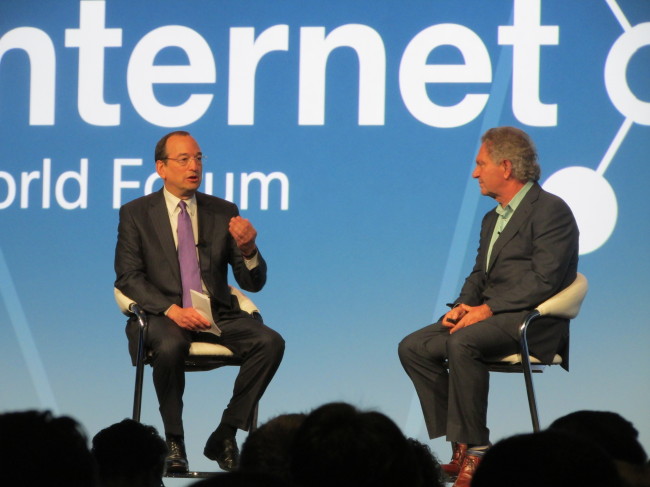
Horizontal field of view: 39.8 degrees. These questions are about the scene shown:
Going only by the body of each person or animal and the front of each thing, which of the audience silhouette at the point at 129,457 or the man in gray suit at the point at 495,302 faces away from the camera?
the audience silhouette

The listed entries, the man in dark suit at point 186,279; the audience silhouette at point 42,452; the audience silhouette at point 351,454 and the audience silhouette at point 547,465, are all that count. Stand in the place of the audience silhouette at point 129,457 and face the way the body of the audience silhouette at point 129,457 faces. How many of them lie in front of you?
1

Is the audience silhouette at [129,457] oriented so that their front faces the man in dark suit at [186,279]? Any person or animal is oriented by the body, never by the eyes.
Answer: yes

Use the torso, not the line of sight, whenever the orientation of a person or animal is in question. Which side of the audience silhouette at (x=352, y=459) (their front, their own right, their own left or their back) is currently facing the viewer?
back

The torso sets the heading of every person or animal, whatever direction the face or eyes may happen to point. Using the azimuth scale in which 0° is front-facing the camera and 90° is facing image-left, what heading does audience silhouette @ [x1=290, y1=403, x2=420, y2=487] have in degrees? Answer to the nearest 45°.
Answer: approximately 180°

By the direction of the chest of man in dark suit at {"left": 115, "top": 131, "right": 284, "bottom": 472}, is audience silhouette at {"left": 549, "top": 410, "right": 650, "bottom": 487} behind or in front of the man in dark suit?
in front

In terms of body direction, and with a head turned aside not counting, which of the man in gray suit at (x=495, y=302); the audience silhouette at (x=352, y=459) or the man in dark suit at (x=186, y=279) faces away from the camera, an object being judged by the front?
the audience silhouette

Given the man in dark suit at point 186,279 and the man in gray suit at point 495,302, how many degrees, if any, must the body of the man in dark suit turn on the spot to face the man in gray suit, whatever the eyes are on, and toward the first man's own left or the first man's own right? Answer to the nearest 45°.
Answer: approximately 45° to the first man's own left

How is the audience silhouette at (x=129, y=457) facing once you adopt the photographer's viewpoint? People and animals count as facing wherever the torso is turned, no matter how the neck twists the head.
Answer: facing away from the viewer

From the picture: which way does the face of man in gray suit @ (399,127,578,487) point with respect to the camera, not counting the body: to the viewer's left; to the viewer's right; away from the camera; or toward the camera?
to the viewer's left

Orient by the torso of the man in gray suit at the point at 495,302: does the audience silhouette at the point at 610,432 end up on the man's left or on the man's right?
on the man's left

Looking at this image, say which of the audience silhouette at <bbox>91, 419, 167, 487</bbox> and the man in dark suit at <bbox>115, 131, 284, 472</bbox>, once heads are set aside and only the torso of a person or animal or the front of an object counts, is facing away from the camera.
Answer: the audience silhouette

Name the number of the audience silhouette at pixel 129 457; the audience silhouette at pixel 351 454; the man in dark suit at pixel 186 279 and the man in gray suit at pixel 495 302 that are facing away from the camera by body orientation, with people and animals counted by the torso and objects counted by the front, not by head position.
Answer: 2

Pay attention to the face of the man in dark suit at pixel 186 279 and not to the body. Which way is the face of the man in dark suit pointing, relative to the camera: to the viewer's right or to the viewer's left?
to the viewer's right
